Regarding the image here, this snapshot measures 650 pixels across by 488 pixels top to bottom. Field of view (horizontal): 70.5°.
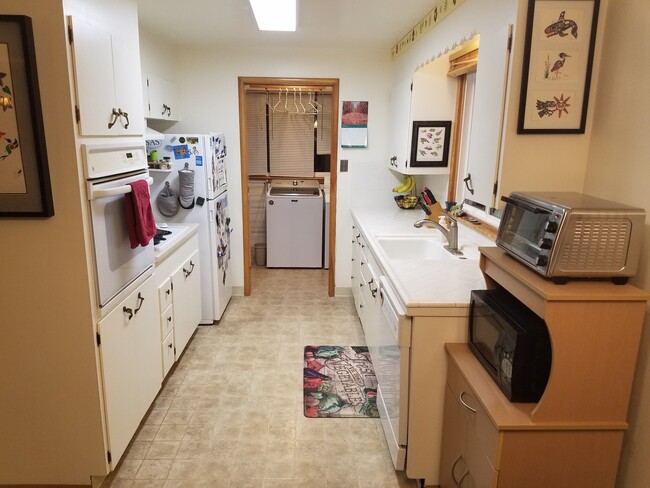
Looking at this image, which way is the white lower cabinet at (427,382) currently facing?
to the viewer's left

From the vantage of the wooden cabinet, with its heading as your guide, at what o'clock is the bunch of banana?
The bunch of banana is roughly at 2 o'clock from the wooden cabinet.

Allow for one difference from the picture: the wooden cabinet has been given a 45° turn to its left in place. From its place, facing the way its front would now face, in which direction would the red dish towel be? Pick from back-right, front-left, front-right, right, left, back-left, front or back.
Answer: front-right

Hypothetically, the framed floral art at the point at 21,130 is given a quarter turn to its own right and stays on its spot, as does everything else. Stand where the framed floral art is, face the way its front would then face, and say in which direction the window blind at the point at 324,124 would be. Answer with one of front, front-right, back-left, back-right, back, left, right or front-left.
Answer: back-right

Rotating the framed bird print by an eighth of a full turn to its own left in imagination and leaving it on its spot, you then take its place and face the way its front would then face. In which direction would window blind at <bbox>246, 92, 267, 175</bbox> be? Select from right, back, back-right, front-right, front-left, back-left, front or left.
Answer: back

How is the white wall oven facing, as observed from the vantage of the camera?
facing the viewer and to the right of the viewer

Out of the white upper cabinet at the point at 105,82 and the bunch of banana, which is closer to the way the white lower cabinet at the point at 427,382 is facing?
the white upper cabinet

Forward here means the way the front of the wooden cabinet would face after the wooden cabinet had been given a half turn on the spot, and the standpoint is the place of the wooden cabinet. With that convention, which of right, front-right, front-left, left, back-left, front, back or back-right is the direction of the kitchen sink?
back-left

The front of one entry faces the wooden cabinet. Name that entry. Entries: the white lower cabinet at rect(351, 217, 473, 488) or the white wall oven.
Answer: the white wall oven
